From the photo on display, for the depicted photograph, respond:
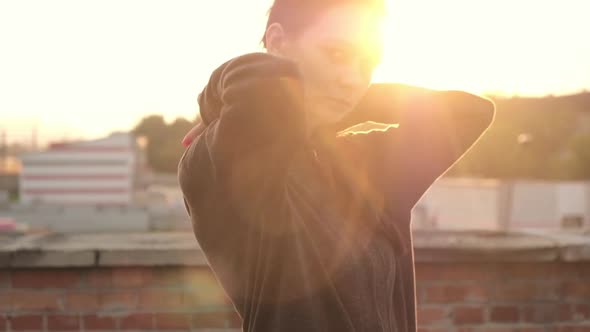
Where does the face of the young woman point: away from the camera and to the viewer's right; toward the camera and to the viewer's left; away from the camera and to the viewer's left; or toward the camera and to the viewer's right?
toward the camera and to the viewer's right

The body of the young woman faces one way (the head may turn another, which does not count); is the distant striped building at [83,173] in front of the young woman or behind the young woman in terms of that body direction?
behind

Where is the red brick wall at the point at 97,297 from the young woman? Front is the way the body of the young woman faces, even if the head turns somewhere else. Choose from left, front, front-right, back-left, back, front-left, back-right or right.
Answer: back

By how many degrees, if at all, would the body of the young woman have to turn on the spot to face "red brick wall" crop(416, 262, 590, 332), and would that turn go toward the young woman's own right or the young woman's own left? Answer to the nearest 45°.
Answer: approximately 90° to the young woman's own left

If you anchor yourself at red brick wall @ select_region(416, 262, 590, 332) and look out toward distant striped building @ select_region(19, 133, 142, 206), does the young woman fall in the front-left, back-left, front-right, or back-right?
back-left

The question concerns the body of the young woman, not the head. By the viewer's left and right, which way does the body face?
facing the viewer and to the right of the viewer

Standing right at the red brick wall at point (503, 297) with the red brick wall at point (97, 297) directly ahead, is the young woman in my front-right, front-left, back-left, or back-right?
front-left

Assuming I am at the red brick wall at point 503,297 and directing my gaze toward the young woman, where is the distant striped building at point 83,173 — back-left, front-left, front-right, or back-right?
back-right
